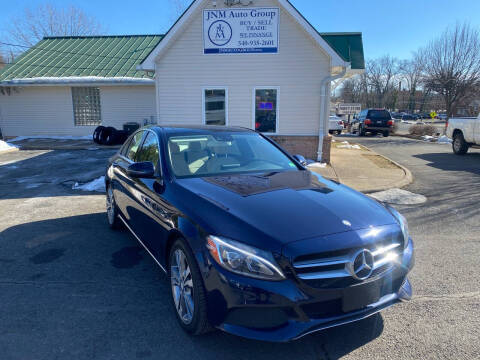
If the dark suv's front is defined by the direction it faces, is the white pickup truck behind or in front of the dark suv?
behind

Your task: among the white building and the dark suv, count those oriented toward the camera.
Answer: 1

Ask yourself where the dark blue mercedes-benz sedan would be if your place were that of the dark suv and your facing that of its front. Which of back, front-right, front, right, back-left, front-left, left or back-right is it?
back-left

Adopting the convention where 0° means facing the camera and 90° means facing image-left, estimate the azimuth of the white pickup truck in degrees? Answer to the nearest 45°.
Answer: approximately 270°

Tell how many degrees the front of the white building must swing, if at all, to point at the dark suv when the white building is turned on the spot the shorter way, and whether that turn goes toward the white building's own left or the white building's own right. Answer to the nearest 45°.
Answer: approximately 135° to the white building's own left

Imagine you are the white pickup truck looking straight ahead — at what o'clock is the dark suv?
The dark suv is roughly at 8 o'clock from the white pickup truck.

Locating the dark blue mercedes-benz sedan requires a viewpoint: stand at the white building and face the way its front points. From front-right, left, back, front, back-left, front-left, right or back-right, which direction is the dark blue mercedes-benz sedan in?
front

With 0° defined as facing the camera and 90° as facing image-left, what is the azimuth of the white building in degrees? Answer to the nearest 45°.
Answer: approximately 0°

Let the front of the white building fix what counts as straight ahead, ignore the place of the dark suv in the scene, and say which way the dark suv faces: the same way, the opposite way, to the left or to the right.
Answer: the opposite way

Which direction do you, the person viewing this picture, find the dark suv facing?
facing away from the viewer and to the left of the viewer
